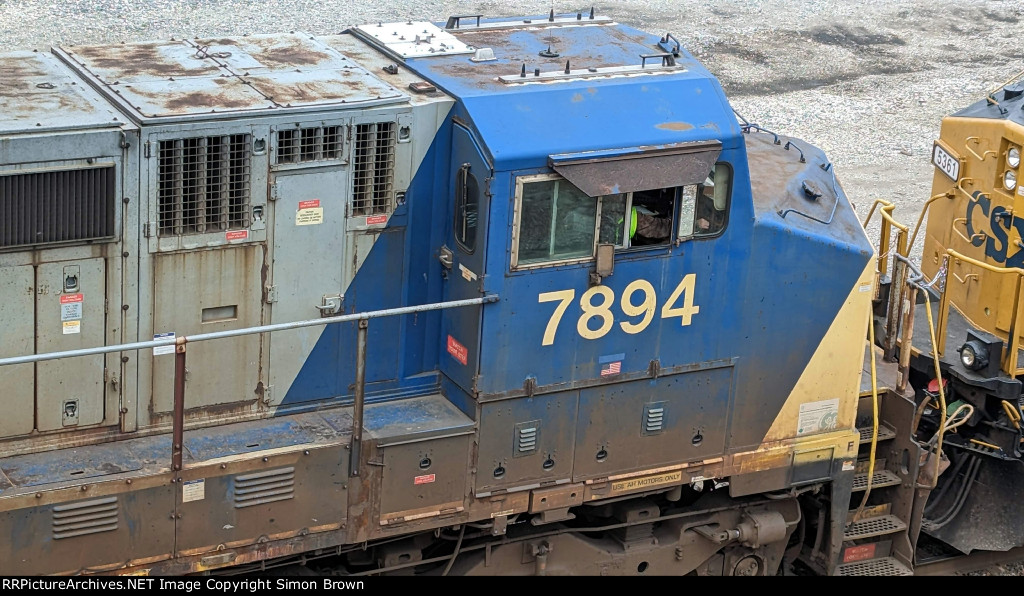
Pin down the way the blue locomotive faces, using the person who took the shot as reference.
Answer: facing away from the viewer and to the right of the viewer
